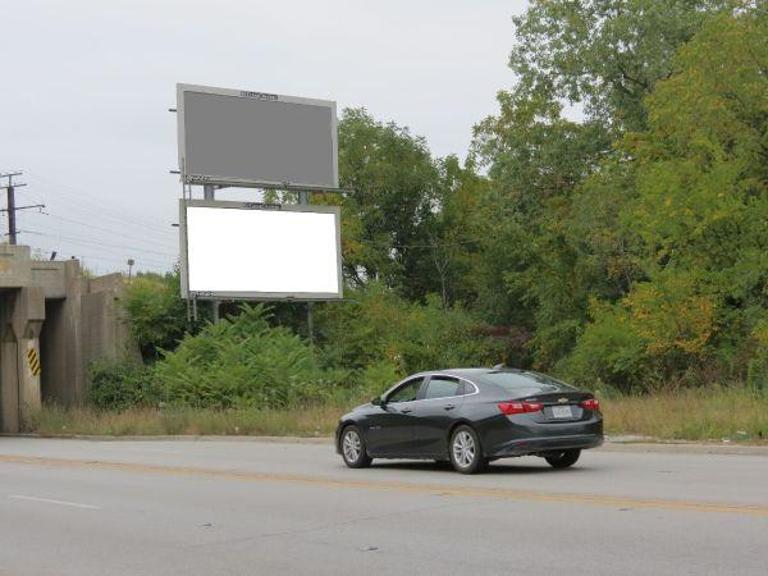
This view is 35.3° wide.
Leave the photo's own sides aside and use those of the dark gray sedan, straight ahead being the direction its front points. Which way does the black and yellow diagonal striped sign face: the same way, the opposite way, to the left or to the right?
the opposite way

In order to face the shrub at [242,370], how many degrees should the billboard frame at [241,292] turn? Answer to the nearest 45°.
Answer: approximately 45° to its right

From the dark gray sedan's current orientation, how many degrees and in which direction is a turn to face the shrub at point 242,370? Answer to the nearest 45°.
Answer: approximately 45° to its right

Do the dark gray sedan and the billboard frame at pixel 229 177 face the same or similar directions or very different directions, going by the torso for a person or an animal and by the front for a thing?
very different directions

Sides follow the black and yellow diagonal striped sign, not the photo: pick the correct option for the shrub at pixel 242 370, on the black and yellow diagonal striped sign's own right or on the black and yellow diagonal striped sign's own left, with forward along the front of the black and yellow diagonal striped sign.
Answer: on the black and yellow diagonal striped sign's own left

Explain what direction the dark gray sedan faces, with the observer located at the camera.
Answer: facing away from the viewer and to the left of the viewer

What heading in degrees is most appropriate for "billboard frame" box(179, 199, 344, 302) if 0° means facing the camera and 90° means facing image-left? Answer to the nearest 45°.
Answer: approximately 315°
